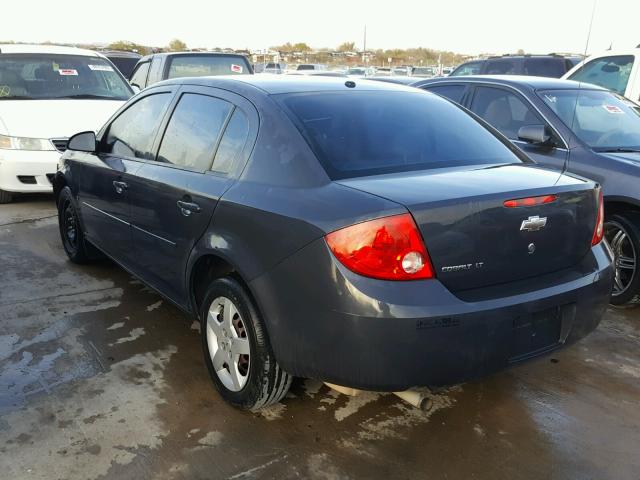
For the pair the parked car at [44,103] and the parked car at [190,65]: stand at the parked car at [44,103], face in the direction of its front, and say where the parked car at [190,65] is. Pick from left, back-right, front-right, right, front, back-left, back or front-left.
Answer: back-left

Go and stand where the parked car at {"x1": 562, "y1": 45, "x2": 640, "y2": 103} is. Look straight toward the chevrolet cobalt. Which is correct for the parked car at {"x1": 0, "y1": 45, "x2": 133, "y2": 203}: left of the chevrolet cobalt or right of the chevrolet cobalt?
right

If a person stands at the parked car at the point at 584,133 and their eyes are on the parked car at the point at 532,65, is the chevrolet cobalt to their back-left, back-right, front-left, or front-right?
back-left

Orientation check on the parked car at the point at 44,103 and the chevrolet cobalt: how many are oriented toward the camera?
1

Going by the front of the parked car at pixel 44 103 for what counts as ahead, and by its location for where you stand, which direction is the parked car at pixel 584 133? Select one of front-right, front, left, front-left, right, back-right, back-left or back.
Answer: front-left

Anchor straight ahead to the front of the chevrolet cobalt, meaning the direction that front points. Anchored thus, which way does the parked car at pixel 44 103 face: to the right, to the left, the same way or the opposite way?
the opposite way

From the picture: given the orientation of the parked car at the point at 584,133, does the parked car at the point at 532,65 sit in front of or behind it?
behind

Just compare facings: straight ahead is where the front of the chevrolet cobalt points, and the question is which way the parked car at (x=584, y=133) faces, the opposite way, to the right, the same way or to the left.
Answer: the opposite way

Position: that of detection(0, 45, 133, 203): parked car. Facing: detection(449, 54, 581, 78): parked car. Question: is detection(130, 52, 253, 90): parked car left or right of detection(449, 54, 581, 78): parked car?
left

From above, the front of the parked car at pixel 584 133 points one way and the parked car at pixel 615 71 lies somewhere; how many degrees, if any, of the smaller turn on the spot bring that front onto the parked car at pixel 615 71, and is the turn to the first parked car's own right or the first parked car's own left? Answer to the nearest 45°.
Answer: approximately 135° to the first parked car's own left

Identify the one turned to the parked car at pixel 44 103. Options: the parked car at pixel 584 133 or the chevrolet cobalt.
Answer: the chevrolet cobalt

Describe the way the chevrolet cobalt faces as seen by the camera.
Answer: facing away from the viewer and to the left of the viewer

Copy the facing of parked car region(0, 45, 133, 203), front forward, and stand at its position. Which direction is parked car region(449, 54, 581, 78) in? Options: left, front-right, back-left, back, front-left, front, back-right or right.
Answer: left
